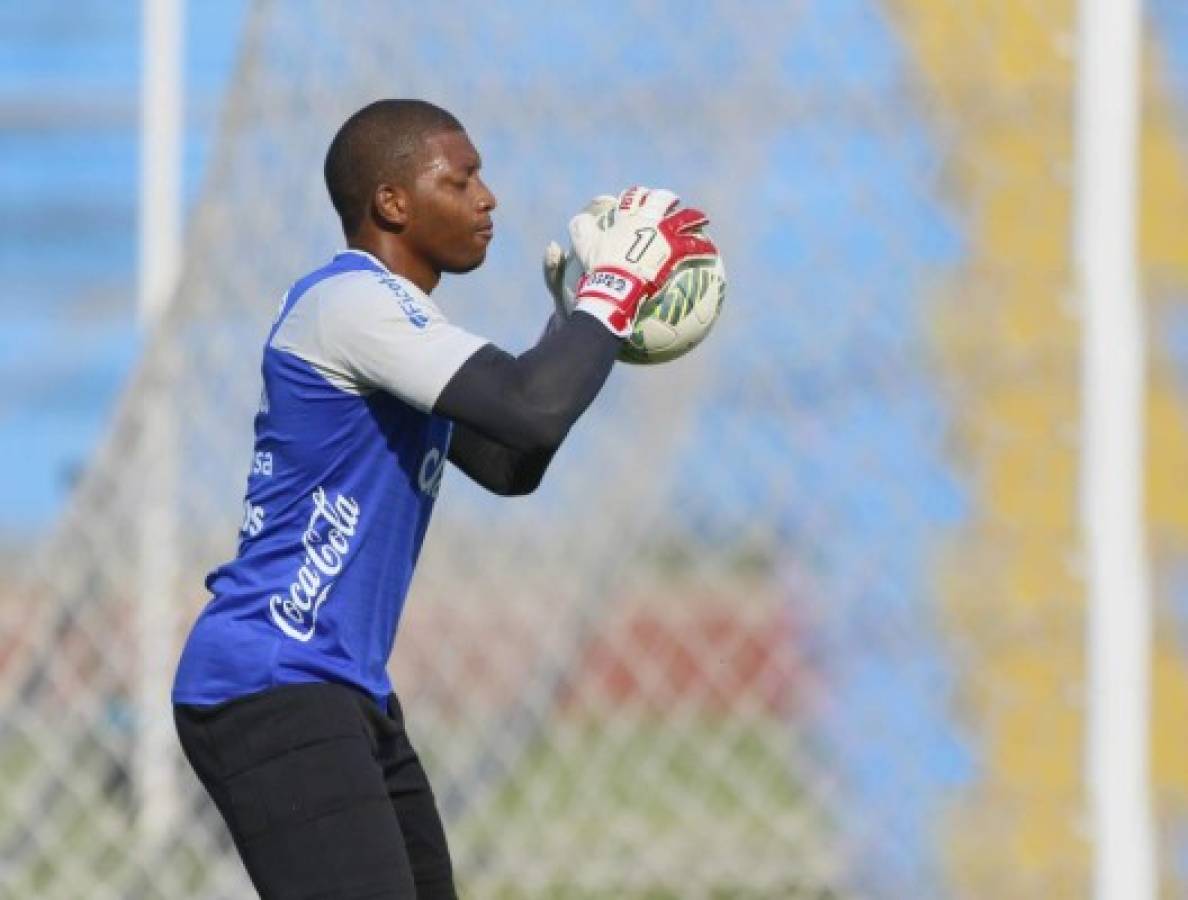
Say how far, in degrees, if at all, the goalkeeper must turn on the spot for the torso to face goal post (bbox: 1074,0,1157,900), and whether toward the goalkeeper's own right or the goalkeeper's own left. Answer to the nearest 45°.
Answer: approximately 45° to the goalkeeper's own left

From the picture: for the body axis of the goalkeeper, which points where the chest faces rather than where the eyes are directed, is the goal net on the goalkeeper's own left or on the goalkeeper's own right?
on the goalkeeper's own left

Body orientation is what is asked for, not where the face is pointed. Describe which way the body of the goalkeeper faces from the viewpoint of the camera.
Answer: to the viewer's right

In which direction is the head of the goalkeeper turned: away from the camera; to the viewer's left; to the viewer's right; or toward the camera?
to the viewer's right
